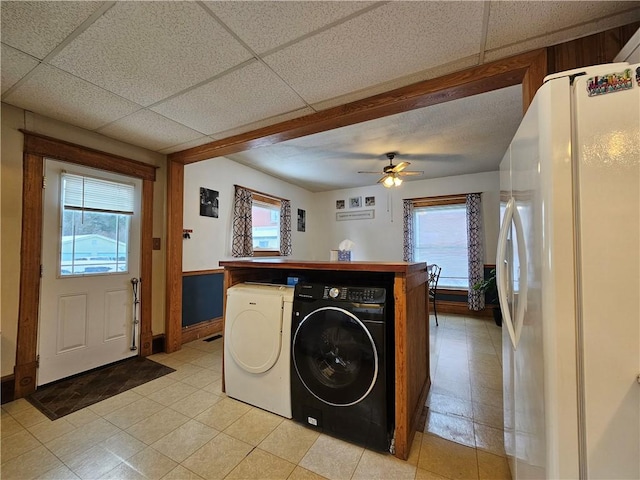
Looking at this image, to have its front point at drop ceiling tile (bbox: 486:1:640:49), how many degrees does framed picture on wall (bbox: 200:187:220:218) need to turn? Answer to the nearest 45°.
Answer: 0° — it already faces it

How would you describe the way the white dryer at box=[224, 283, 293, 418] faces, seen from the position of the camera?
facing the viewer and to the left of the viewer

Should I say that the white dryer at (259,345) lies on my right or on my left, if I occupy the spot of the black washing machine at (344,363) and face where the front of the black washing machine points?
on my right

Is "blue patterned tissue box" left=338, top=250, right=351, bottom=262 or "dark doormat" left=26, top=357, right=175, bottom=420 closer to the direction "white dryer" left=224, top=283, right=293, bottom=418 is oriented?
the dark doormat

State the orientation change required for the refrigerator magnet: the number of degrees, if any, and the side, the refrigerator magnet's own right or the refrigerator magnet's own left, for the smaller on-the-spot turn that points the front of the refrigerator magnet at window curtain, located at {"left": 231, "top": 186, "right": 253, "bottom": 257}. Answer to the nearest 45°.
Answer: approximately 90° to the refrigerator magnet's own right

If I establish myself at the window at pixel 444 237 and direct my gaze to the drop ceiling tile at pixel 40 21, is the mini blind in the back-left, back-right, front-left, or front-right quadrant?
front-right

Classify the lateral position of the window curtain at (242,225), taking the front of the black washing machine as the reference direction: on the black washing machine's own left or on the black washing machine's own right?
on the black washing machine's own right

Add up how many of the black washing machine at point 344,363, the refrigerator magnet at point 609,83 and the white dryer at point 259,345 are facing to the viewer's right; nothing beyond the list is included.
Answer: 0

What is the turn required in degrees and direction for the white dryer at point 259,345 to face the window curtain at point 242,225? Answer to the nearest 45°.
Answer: approximately 135° to its right

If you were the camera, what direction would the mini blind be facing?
facing the viewer and to the right of the viewer

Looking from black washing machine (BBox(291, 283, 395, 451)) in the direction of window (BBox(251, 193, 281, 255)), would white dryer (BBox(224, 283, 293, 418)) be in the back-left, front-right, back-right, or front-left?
front-left

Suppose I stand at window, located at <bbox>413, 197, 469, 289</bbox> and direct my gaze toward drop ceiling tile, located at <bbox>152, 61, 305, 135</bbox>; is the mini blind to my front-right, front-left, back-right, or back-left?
front-right

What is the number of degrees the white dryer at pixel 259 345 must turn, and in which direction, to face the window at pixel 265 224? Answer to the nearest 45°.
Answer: approximately 135° to its right
